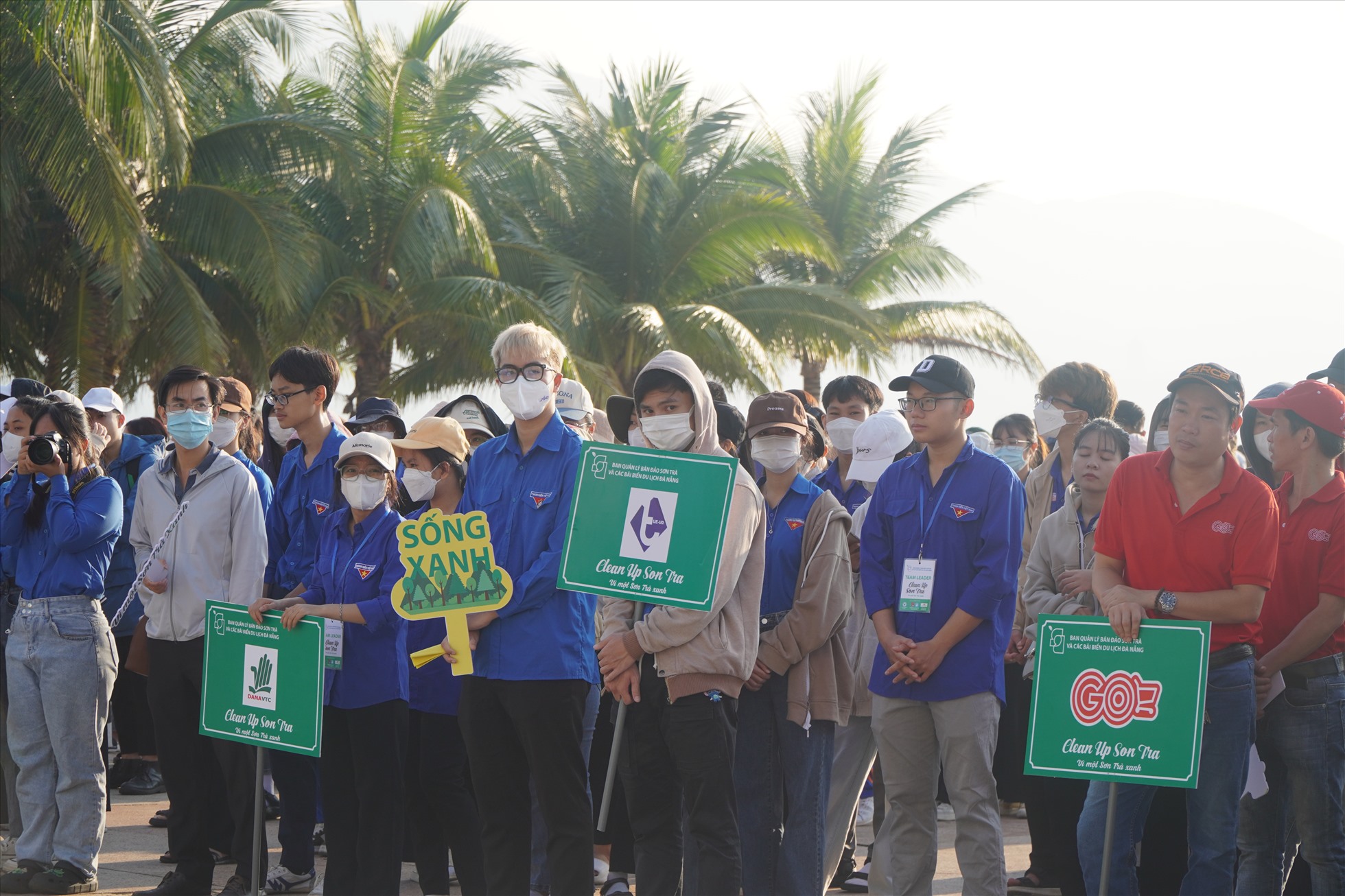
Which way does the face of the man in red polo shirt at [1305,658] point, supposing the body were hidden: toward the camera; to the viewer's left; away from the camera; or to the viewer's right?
to the viewer's left

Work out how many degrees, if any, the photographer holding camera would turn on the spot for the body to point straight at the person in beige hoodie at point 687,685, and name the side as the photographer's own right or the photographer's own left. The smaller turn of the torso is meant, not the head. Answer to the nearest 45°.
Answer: approximately 90° to the photographer's own left

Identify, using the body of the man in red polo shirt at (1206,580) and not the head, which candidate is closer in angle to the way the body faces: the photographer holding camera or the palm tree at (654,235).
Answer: the photographer holding camera

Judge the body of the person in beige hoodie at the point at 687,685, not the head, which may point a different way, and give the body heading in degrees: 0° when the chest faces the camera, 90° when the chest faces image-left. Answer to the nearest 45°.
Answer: approximately 45°

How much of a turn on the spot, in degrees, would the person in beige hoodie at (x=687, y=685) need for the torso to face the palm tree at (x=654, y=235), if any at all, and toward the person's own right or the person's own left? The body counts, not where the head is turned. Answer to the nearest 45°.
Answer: approximately 135° to the person's own right

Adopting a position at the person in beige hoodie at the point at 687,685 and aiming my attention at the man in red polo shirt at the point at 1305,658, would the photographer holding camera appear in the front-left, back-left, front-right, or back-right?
back-left

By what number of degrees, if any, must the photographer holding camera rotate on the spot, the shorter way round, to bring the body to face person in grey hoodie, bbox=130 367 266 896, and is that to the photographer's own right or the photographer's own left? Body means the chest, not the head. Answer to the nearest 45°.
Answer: approximately 90° to the photographer's own left
